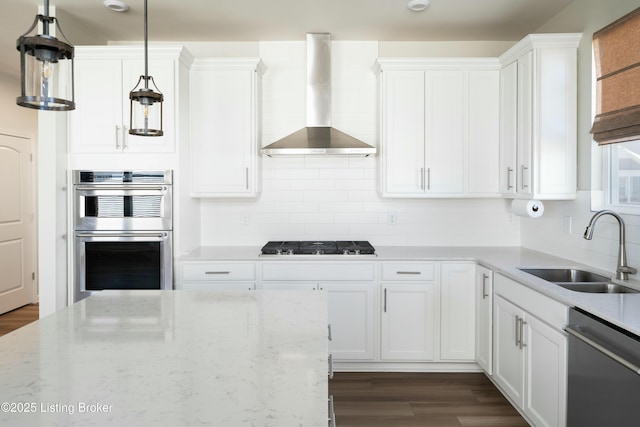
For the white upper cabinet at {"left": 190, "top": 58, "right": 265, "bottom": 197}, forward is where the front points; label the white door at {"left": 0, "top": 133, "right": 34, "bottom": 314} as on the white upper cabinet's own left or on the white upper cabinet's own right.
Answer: on the white upper cabinet's own right

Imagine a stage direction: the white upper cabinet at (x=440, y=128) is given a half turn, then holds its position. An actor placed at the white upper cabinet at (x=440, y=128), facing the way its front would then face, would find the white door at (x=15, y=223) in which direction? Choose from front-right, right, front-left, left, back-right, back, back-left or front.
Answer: left

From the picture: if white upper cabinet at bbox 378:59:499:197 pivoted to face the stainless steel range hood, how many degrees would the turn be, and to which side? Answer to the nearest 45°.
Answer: approximately 90° to its right

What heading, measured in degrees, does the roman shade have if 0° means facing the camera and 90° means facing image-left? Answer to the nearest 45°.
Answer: approximately 45°

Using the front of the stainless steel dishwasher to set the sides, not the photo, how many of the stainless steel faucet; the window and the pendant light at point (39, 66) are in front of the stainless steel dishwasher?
1

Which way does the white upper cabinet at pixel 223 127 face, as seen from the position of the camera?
facing the viewer

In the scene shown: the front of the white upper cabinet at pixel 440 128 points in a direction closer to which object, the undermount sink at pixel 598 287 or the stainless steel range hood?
the undermount sink

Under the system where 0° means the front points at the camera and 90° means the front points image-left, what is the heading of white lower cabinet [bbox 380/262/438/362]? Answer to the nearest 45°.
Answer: approximately 0°

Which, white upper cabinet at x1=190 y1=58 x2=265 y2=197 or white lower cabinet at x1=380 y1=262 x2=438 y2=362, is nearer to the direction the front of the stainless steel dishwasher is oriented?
the white upper cabinet

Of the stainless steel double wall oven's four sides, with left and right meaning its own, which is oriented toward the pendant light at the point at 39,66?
front

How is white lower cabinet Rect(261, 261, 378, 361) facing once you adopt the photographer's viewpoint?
facing the viewer

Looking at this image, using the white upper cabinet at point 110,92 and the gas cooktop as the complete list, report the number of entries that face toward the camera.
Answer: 2

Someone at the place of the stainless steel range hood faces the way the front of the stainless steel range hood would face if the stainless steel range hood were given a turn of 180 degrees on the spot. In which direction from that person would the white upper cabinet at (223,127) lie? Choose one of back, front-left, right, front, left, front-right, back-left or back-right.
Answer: left

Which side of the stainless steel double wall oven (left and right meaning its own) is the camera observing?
front
